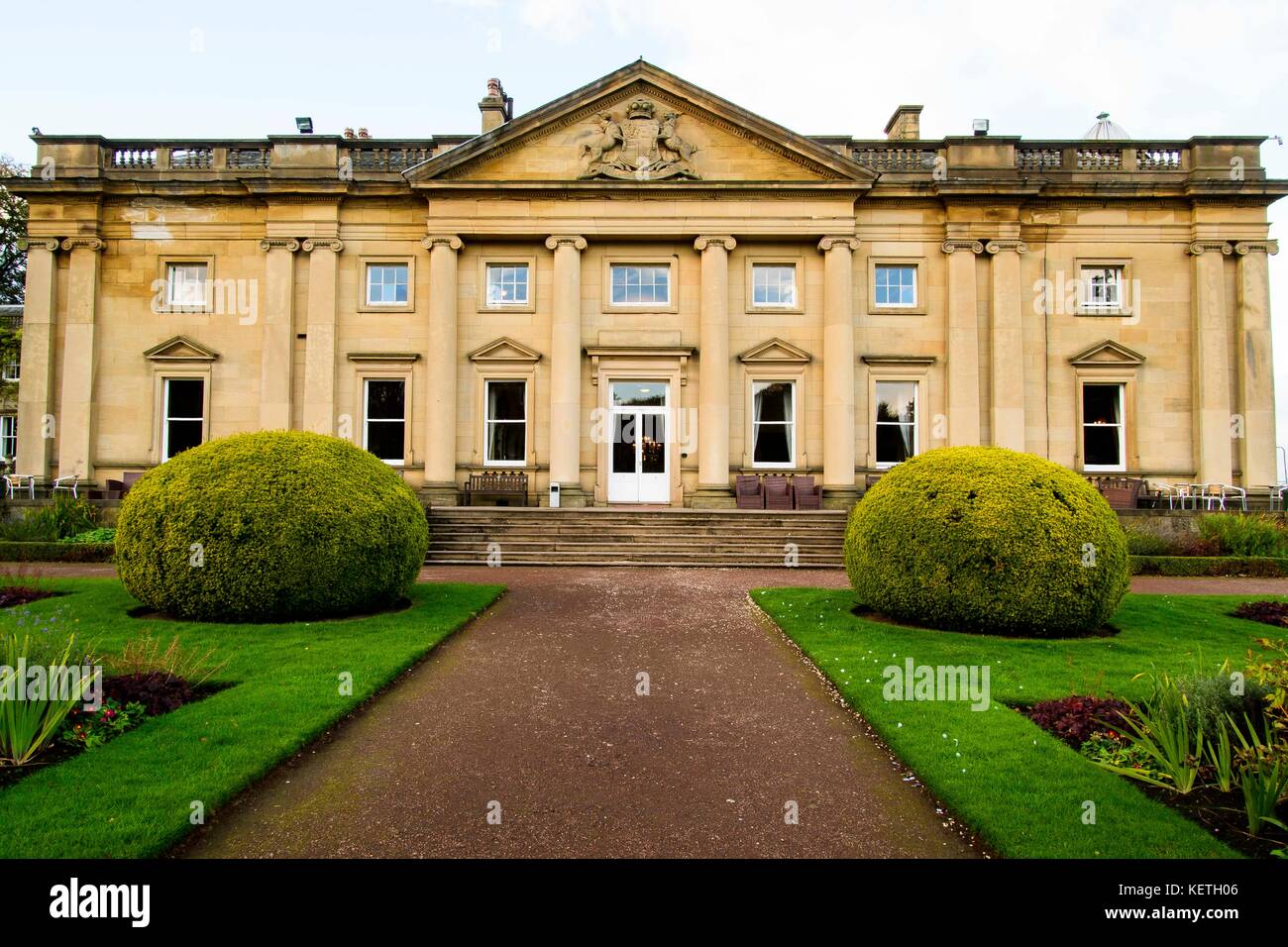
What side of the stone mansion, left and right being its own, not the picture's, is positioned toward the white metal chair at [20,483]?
right

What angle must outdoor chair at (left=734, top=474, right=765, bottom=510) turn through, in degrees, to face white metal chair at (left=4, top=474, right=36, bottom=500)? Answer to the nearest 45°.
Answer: approximately 90° to its right

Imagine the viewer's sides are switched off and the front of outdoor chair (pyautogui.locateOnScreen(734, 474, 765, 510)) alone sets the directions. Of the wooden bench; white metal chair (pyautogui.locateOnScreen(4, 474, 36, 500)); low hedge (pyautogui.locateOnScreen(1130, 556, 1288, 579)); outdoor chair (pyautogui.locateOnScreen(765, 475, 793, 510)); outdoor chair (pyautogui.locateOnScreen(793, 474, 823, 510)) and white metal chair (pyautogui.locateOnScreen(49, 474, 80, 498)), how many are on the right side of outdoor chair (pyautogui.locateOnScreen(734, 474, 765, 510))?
3

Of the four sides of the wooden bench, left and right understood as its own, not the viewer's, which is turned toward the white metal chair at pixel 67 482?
right

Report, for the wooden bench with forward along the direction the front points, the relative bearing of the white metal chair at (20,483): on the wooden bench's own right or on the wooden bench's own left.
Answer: on the wooden bench's own right

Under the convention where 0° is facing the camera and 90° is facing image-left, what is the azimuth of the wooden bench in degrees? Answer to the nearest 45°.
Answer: approximately 0°

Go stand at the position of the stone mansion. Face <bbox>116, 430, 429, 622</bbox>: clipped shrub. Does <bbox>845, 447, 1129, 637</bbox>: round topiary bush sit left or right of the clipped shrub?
left

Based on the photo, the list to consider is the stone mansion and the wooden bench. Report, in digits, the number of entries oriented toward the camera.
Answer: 2

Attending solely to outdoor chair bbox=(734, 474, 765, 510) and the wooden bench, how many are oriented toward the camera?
2
